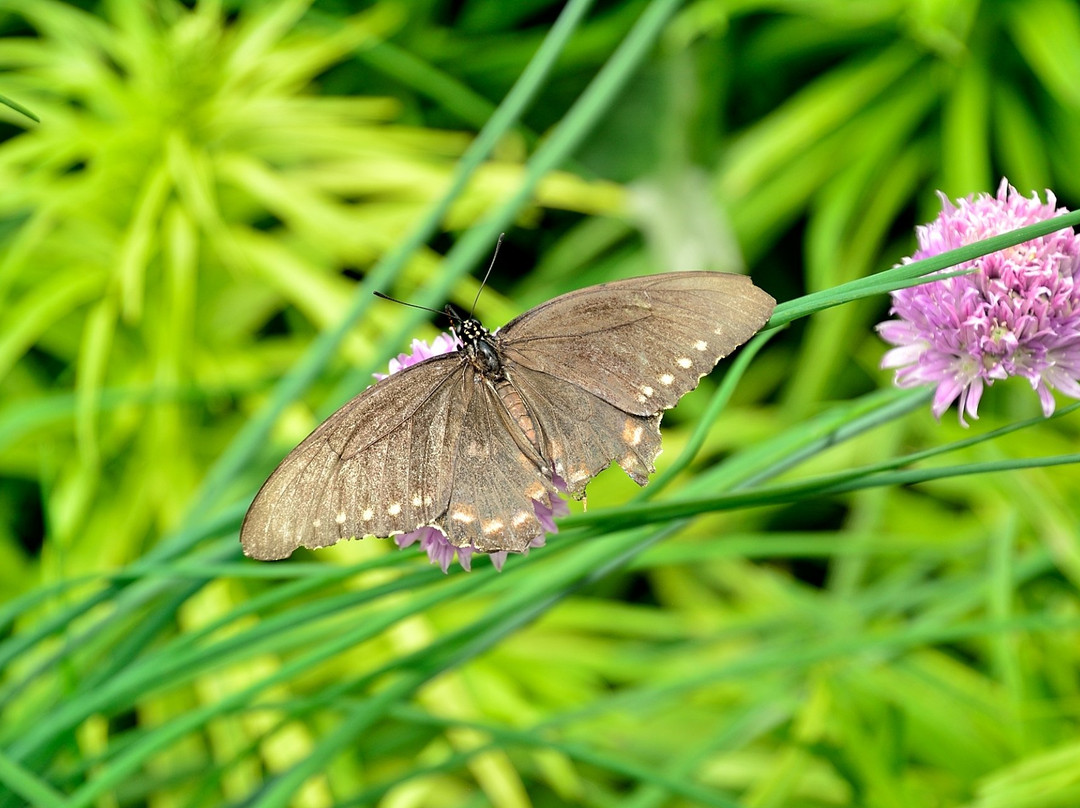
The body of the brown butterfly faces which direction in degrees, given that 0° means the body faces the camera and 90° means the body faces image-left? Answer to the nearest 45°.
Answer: approximately 135°
